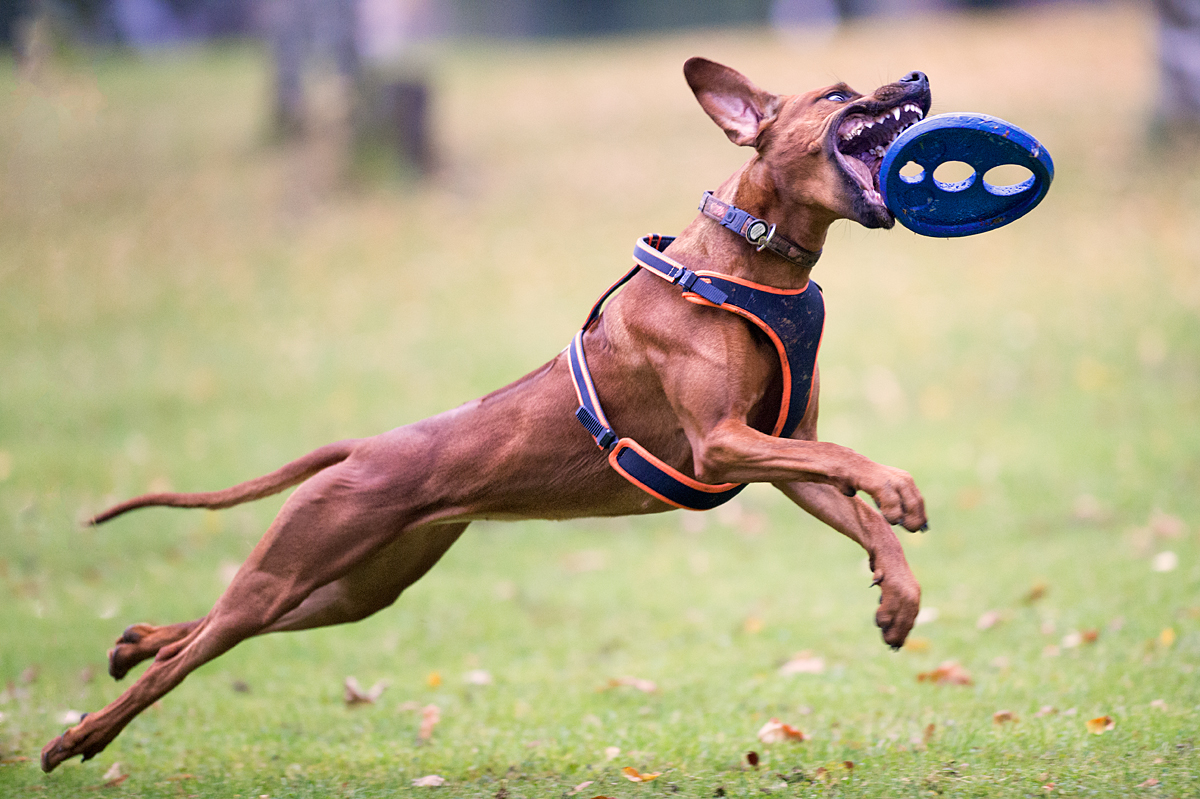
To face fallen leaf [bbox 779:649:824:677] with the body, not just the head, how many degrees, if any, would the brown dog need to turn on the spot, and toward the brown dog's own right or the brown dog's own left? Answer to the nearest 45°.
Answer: approximately 45° to the brown dog's own left

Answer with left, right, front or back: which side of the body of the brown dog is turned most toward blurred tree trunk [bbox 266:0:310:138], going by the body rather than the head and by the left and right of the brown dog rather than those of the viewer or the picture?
left

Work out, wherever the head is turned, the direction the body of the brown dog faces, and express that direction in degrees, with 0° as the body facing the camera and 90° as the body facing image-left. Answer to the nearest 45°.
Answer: approximately 270°

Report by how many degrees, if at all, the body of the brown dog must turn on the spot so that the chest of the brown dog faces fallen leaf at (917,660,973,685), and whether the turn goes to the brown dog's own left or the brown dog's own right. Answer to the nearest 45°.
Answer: approximately 45° to the brown dog's own left

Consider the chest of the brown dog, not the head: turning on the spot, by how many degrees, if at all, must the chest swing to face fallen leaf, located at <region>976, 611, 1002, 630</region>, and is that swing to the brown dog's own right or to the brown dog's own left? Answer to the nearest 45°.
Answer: approximately 45° to the brown dog's own left

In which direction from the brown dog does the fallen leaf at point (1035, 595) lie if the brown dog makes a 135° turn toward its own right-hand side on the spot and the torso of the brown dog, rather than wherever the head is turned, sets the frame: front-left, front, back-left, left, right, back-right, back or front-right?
back

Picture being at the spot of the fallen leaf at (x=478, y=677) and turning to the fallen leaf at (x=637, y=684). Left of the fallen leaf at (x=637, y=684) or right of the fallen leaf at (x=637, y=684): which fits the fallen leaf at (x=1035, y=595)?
left

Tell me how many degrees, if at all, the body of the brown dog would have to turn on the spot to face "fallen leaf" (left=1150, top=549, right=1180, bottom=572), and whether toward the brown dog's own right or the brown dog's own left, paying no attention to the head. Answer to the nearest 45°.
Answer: approximately 45° to the brown dog's own left

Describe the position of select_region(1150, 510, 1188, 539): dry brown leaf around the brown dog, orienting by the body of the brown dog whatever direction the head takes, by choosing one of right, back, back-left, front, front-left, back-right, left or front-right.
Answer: front-left
